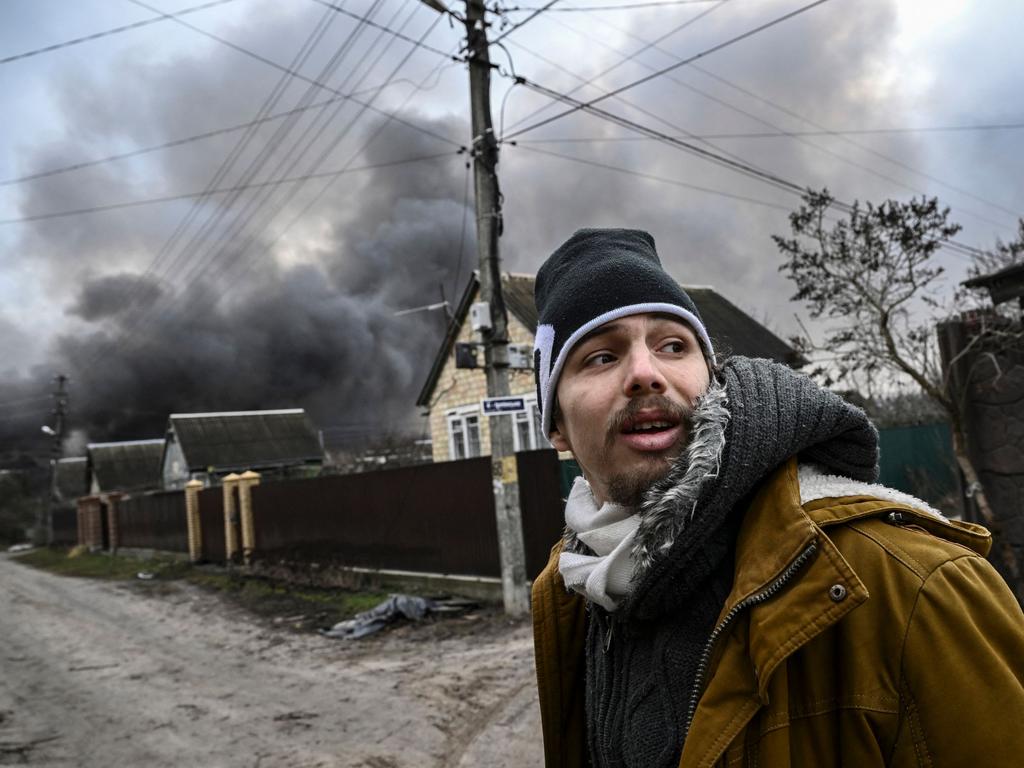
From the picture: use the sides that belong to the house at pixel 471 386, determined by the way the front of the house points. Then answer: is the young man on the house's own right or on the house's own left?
on the house's own left

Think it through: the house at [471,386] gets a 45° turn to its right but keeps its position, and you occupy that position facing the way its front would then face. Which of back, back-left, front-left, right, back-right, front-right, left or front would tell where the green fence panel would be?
back-left

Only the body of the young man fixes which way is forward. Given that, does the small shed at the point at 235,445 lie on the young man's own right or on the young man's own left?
on the young man's own right

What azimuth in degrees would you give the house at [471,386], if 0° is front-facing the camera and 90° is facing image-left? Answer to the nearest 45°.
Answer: approximately 45°

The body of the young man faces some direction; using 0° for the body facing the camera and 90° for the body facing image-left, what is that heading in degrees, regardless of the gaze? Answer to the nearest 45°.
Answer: approximately 45°

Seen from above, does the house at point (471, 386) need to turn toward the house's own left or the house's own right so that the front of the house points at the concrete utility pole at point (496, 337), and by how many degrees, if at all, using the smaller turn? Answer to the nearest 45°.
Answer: approximately 45° to the house's own left

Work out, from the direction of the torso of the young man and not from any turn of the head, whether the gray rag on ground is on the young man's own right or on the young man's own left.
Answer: on the young man's own right

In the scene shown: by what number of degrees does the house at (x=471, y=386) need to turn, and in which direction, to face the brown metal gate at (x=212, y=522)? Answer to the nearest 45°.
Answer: approximately 45° to its right
